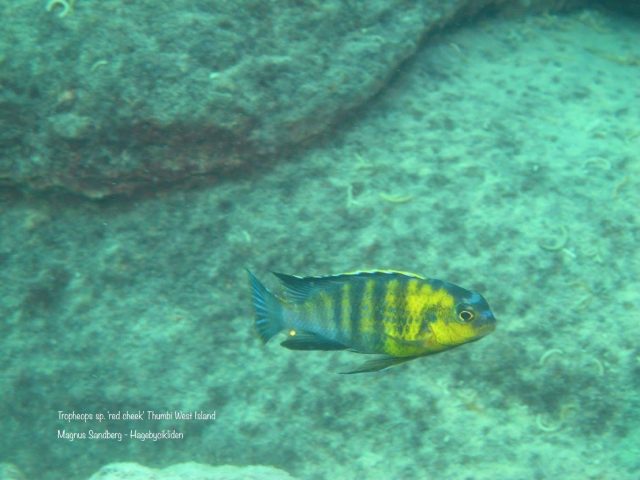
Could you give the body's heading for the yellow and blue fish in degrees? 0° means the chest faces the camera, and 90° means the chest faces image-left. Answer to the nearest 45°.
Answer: approximately 270°
